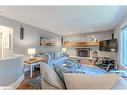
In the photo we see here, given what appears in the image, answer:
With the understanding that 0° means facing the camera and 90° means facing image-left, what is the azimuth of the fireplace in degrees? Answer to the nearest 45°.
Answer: approximately 0°

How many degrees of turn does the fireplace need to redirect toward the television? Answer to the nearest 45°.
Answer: approximately 45° to its left
